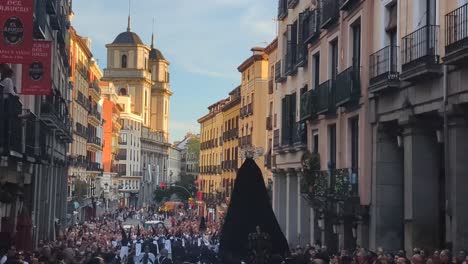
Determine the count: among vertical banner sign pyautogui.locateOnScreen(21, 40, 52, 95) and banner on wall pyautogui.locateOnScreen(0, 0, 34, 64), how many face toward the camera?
2

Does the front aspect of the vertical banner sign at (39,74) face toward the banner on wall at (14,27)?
yes

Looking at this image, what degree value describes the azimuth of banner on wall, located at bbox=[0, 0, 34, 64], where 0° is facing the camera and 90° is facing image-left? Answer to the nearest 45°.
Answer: approximately 0°

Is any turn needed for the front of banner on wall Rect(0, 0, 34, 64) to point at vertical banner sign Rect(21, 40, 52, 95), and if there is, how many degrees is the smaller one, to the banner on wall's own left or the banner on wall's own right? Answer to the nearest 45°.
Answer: approximately 180°

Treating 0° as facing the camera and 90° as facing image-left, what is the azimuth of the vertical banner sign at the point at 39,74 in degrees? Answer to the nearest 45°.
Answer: approximately 0°
